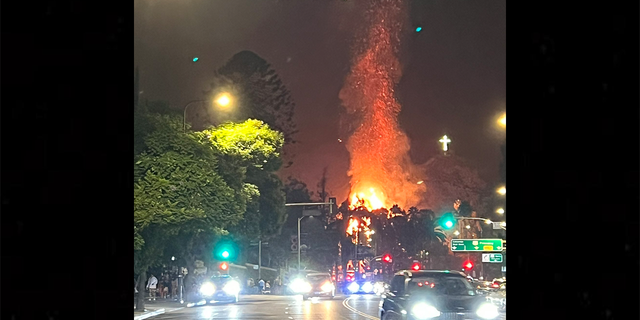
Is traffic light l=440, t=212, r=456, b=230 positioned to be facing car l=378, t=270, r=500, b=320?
yes

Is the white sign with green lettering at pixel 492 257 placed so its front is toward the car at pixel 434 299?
yes

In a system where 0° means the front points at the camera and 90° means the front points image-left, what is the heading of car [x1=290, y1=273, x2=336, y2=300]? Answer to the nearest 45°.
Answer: approximately 0°

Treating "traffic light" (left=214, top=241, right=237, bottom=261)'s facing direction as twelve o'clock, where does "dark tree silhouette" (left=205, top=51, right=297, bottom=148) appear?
The dark tree silhouette is roughly at 6 o'clock from the traffic light.

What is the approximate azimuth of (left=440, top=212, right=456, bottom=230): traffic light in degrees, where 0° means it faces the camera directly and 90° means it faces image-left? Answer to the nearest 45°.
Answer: approximately 0°

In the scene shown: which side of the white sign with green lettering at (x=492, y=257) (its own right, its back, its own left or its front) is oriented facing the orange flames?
back
